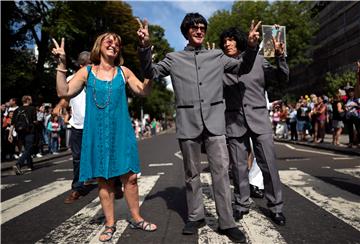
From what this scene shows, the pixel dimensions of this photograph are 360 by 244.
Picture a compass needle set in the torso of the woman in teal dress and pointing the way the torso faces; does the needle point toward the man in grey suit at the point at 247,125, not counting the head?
no

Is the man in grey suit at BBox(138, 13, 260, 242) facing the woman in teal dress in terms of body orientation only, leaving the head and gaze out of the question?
no

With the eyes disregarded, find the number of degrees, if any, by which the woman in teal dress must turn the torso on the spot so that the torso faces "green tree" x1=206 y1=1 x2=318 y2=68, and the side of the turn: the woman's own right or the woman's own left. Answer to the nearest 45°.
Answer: approximately 135° to the woman's own left

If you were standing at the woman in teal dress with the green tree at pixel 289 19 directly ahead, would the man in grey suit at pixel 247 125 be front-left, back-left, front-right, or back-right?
front-right

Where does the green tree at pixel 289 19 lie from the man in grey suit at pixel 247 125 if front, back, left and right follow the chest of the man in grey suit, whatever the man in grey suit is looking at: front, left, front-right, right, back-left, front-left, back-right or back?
back

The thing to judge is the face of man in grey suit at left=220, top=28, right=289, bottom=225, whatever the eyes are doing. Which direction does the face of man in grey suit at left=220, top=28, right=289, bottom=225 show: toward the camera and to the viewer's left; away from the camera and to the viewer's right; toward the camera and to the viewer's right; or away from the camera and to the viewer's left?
toward the camera and to the viewer's left

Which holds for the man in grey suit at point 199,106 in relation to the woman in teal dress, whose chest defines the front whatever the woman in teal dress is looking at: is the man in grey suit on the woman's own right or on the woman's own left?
on the woman's own left

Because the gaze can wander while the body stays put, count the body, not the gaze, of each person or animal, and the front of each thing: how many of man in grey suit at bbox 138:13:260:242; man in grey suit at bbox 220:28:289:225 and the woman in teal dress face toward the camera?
3

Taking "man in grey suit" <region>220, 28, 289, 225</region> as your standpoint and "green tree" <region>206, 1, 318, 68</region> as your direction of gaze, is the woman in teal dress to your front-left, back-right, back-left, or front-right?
back-left

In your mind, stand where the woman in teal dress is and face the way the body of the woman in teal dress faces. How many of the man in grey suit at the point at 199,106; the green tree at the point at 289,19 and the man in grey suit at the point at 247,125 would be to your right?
0

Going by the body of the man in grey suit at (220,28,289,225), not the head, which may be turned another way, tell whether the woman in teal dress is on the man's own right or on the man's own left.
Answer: on the man's own right

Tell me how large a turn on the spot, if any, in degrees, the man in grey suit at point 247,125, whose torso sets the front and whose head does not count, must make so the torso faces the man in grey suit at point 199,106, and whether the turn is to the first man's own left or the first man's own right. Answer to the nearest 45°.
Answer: approximately 45° to the first man's own right

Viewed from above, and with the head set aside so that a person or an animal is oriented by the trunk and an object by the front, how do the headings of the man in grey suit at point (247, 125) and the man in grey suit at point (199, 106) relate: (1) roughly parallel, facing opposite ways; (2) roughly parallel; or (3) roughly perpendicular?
roughly parallel

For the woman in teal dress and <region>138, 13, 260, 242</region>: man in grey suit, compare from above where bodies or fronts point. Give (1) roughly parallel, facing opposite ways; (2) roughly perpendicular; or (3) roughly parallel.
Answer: roughly parallel

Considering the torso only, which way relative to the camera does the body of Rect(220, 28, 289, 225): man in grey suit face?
toward the camera
